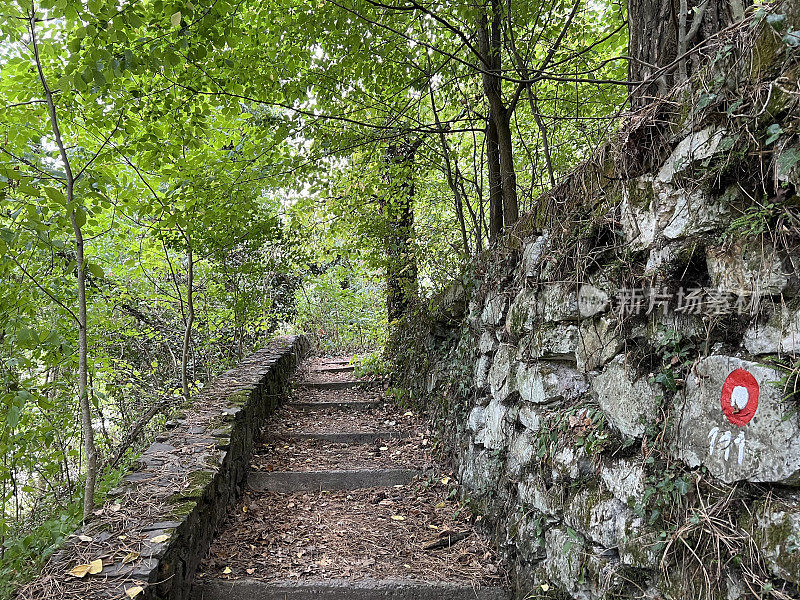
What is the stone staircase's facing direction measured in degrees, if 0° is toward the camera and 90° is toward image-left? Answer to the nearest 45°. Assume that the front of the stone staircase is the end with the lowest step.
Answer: approximately 0°
